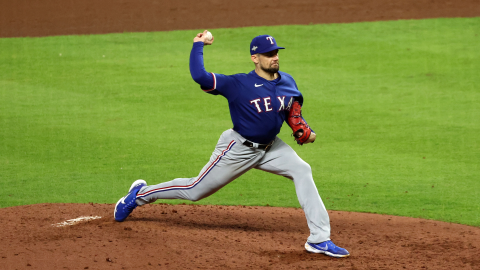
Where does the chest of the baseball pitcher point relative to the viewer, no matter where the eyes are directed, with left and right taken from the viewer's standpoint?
facing the viewer and to the right of the viewer
